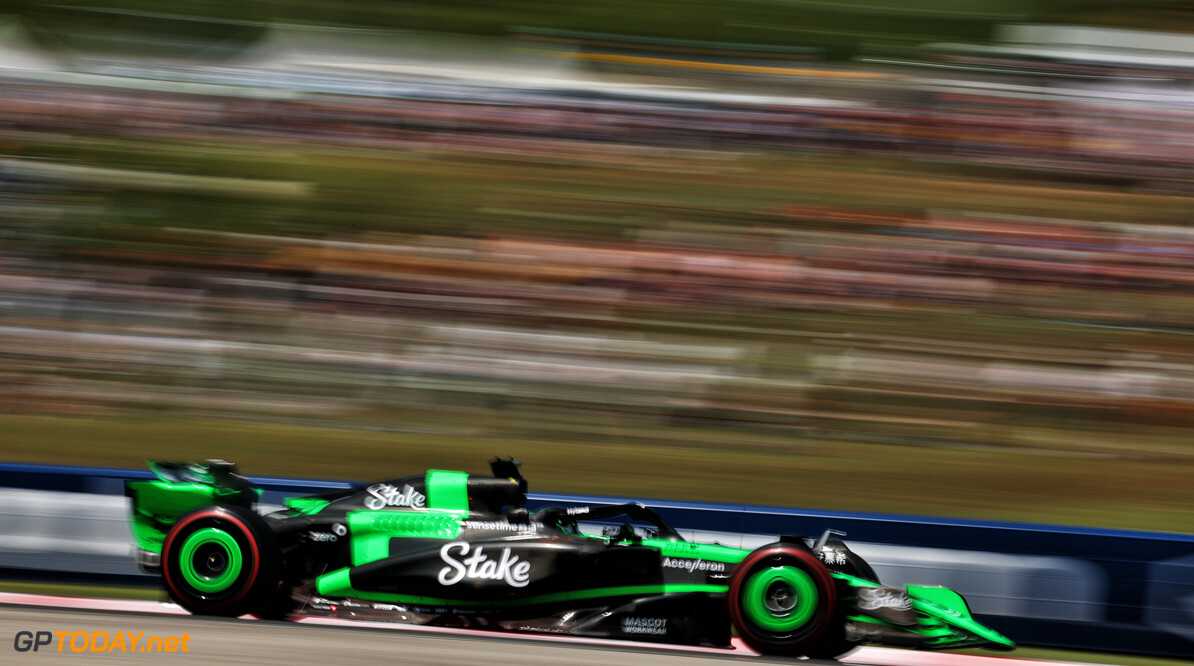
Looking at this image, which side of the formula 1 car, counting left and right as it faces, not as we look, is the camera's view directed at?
right
